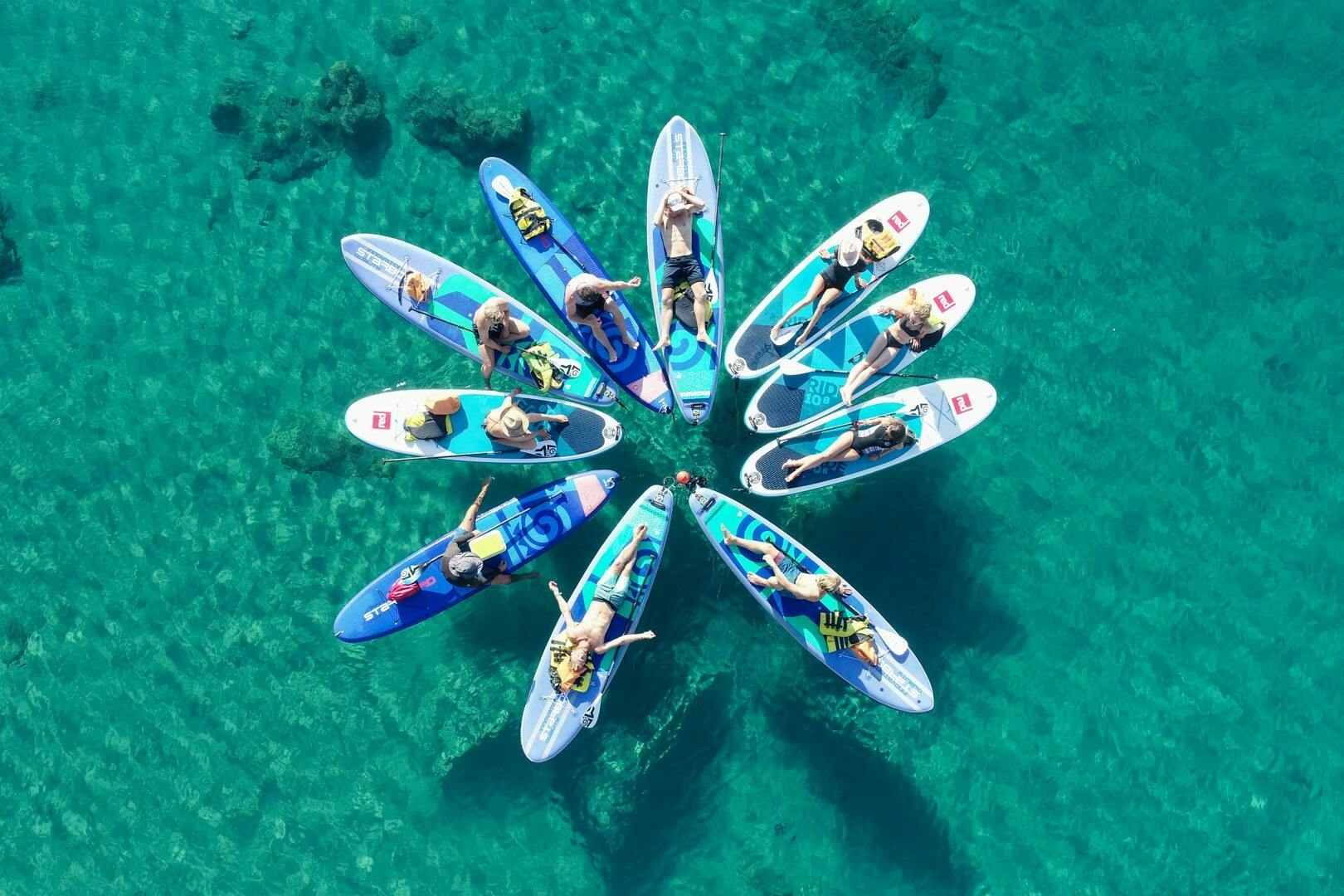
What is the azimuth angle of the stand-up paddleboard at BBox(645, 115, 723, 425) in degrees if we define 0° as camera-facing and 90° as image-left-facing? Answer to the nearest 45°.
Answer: approximately 180°

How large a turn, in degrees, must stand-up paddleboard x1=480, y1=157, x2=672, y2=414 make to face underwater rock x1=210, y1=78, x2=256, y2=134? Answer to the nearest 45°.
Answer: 0° — it already faces it

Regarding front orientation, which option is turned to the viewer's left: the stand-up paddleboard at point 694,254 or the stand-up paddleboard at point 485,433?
the stand-up paddleboard at point 485,433

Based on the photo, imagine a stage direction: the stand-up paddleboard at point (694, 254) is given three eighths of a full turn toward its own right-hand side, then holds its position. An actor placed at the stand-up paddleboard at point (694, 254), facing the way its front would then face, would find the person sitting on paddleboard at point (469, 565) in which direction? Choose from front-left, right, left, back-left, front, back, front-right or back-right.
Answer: right

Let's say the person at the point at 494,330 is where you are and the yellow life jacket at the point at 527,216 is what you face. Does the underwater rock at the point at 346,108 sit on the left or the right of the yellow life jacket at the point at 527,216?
left

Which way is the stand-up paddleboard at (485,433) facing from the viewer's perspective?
to the viewer's left

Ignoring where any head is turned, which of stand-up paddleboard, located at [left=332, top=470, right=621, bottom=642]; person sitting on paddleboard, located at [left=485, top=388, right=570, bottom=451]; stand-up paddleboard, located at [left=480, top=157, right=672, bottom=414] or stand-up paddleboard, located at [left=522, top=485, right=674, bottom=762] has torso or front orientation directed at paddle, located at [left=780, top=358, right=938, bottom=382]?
the person sitting on paddleboard

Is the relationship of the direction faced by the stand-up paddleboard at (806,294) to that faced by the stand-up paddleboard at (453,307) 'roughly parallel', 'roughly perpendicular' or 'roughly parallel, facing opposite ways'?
roughly perpendicular
